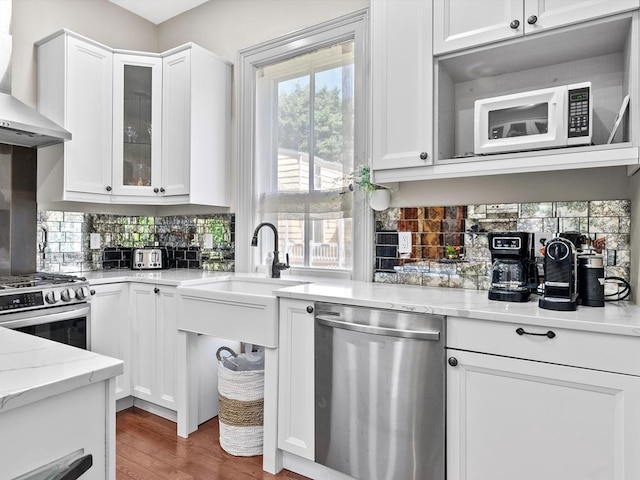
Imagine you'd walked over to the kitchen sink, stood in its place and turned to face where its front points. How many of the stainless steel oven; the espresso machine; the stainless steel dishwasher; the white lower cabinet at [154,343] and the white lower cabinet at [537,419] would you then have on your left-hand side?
3

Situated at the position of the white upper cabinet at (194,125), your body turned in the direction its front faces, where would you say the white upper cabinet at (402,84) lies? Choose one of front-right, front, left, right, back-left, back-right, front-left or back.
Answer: left

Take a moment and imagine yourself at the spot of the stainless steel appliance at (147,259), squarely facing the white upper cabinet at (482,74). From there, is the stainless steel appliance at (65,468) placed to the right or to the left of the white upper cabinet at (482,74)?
right

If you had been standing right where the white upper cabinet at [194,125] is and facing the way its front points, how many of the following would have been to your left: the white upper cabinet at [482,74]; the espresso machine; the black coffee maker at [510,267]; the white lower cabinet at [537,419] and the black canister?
5

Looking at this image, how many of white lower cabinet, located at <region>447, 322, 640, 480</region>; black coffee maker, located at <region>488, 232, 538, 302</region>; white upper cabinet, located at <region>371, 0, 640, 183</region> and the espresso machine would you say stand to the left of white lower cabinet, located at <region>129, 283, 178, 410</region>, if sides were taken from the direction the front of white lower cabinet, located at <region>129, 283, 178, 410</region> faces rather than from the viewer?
4

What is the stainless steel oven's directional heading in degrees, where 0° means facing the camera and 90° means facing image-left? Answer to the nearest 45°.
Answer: approximately 315°

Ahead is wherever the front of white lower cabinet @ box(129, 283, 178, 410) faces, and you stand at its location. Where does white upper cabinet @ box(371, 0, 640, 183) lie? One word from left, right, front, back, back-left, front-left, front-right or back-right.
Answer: left

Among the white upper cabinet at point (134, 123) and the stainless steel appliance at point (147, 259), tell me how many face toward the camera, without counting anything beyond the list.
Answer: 2

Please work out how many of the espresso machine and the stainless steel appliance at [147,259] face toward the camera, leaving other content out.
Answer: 2

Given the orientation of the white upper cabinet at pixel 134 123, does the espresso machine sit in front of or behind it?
in front

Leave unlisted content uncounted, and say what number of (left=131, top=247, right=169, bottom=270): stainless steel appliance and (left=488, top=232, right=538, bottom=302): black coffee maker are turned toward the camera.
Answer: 2

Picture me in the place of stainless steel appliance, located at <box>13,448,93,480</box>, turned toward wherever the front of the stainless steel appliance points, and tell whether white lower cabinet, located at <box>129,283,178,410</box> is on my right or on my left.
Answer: on my left
